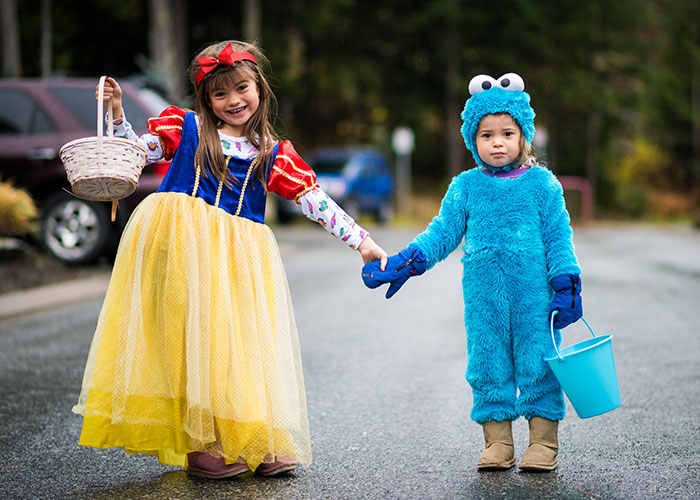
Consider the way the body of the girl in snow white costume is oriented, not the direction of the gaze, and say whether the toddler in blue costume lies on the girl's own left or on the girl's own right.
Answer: on the girl's own left

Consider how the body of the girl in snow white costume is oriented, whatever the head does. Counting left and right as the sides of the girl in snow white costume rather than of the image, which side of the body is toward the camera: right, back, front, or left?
front

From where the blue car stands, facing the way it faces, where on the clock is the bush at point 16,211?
The bush is roughly at 11 o'clock from the blue car.

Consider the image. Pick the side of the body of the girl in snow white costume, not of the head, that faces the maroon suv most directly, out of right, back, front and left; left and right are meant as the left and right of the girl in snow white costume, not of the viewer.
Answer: back

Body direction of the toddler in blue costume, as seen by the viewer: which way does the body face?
toward the camera

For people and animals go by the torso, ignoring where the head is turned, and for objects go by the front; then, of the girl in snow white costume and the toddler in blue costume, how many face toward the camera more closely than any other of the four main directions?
2

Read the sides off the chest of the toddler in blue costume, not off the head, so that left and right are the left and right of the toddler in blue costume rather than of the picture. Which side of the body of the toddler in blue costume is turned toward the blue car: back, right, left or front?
back

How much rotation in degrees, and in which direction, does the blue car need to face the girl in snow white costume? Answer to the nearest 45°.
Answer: approximately 45° to its left

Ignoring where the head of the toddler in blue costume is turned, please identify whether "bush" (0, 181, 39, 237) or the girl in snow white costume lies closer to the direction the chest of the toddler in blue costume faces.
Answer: the girl in snow white costume

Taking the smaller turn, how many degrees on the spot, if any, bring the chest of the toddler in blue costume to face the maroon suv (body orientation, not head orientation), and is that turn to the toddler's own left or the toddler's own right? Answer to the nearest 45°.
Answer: approximately 135° to the toddler's own right

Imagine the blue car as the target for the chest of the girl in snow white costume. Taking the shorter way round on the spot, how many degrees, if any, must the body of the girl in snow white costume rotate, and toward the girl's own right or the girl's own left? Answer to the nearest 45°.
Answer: approximately 180°

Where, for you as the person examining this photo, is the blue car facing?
facing the viewer and to the left of the viewer
